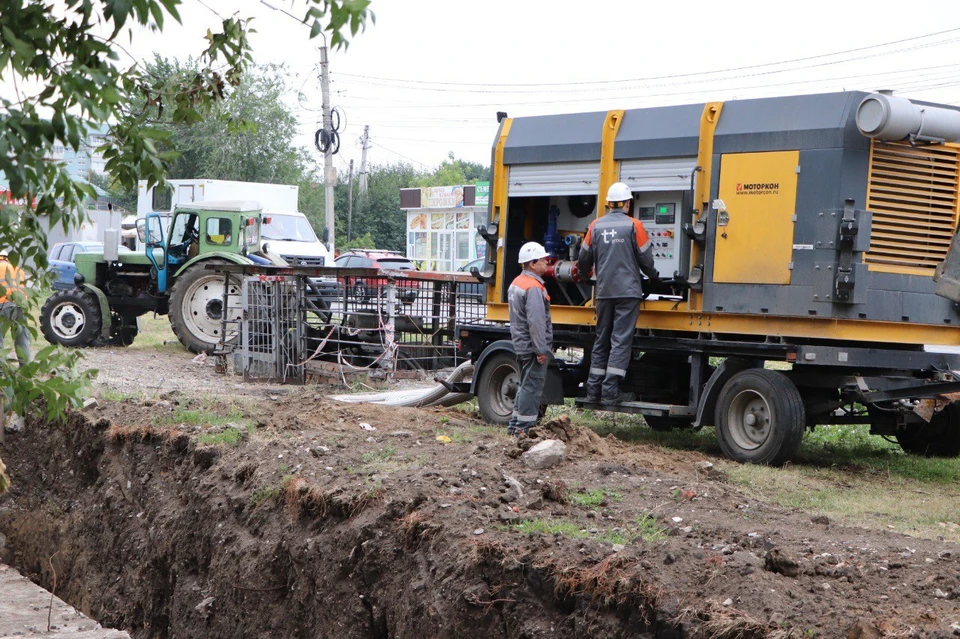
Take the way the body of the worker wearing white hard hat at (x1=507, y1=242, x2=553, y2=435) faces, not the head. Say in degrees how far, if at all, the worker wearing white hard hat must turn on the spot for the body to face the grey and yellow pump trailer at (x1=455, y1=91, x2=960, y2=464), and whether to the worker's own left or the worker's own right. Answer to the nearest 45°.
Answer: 0° — they already face it

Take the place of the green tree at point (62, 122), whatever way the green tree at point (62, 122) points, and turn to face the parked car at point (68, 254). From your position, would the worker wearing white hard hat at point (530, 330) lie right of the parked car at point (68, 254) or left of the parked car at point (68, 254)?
right

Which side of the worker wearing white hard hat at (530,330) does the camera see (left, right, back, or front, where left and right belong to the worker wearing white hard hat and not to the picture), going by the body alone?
right

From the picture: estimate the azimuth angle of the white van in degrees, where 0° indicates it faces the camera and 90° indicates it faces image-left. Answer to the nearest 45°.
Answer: approximately 315°
